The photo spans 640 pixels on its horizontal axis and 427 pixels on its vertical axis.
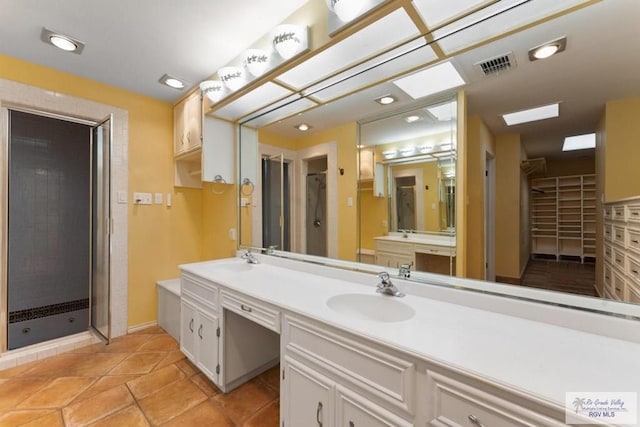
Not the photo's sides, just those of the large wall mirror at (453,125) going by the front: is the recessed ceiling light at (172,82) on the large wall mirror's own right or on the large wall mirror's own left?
on the large wall mirror's own right

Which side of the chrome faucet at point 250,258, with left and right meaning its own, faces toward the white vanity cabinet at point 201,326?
front

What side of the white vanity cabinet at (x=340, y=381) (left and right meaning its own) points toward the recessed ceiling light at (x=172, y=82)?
right

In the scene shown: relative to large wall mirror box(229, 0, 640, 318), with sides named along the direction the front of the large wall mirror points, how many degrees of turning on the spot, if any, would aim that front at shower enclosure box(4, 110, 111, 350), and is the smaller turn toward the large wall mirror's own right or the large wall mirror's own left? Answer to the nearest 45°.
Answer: approximately 45° to the large wall mirror's own right

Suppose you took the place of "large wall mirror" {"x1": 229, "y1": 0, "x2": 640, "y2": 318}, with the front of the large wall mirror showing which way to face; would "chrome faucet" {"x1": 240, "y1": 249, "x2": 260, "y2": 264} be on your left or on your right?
on your right

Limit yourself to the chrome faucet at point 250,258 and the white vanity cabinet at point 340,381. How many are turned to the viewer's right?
0

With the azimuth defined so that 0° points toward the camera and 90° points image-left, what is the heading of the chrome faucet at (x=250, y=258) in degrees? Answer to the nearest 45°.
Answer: approximately 45°

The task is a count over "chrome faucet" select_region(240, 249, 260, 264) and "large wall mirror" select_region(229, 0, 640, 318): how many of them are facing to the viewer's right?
0

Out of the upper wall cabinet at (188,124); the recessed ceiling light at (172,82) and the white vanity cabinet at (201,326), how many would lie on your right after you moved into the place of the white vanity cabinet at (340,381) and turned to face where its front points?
3

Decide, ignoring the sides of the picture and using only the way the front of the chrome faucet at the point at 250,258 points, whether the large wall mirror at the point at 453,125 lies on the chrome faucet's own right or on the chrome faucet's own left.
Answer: on the chrome faucet's own left

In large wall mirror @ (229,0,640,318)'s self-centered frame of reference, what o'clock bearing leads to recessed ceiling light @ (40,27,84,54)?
The recessed ceiling light is roughly at 1 o'clock from the large wall mirror.

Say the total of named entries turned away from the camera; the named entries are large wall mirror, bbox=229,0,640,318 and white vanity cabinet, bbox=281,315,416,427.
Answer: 0

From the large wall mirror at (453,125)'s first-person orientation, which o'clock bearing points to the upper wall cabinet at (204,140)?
The upper wall cabinet is roughly at 2 o'clock from the large wall mirror.

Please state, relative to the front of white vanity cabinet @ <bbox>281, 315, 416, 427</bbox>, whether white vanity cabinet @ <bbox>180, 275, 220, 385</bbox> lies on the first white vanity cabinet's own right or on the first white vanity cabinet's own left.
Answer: on the first white vanity cabinet's own right
